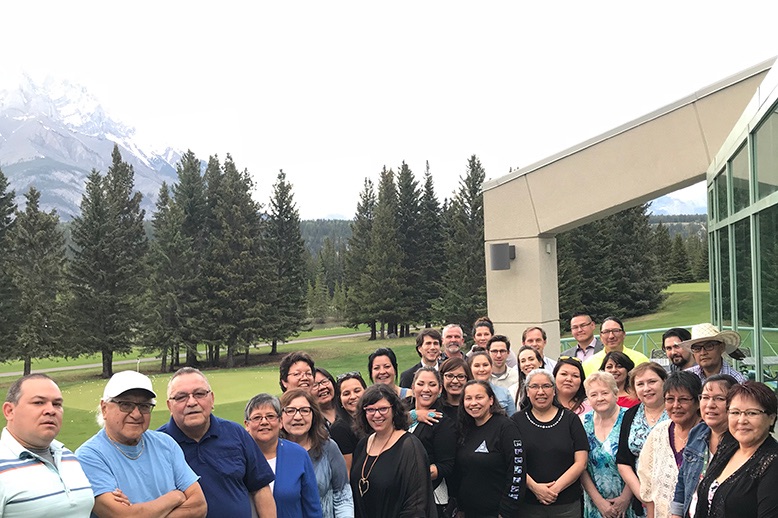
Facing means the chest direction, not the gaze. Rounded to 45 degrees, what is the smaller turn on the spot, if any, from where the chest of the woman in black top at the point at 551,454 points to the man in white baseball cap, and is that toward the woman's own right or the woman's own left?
approximately 45° to the woman's own right

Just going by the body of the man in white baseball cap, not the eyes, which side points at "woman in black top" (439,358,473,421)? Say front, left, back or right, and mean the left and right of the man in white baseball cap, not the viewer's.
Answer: left

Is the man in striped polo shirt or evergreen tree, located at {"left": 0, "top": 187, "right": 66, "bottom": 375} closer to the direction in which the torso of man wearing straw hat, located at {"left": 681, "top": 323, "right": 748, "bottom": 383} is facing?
the man in striped polo shirt

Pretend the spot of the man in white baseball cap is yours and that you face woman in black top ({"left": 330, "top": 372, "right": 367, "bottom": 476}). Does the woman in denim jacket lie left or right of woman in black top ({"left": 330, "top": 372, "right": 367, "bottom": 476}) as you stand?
right

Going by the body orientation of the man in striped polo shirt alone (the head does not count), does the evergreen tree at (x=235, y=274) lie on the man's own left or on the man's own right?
on the man's own left

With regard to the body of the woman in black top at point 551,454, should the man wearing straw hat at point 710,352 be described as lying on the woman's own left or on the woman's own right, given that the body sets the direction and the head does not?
on the woman's own left
